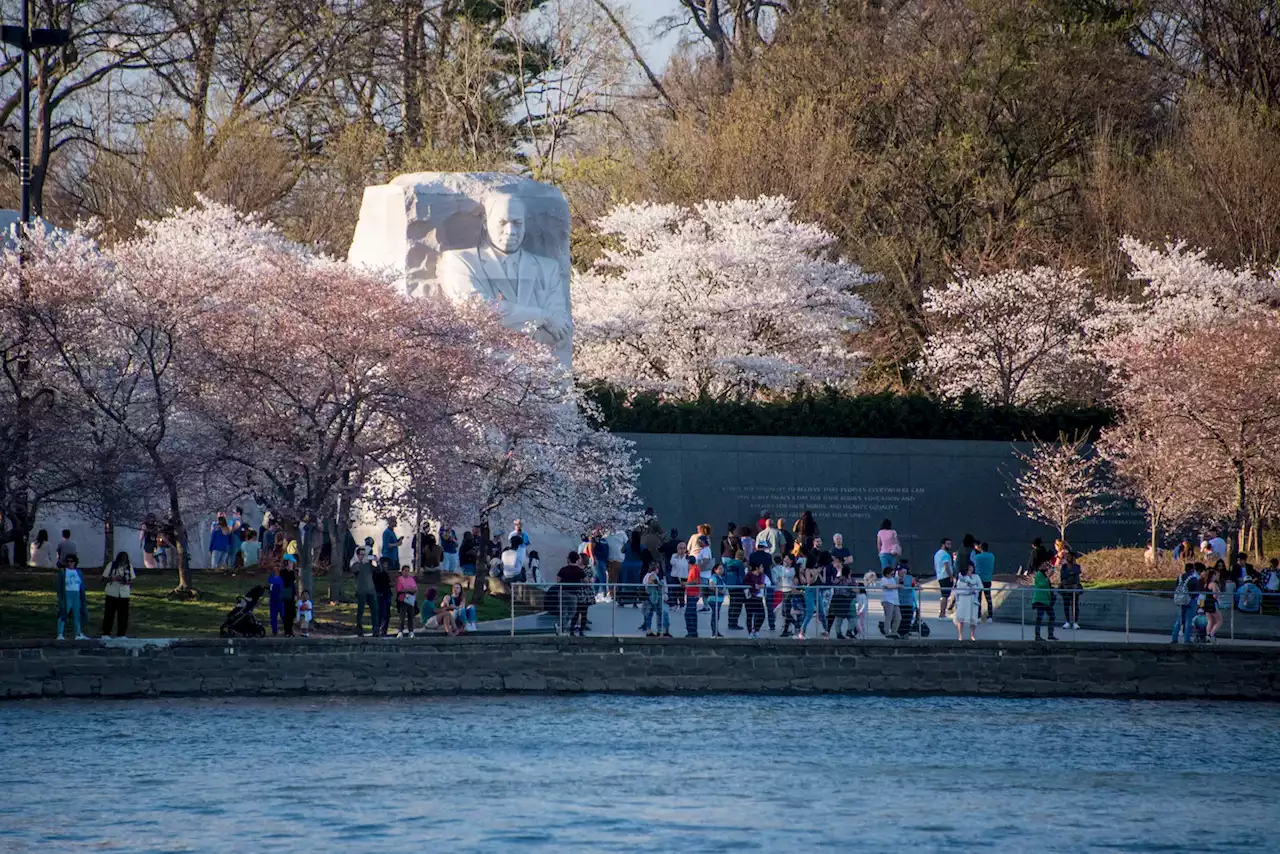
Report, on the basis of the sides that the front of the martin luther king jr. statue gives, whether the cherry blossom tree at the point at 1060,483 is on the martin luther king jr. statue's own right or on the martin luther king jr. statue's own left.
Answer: on the martin luther king jr. statue's own left

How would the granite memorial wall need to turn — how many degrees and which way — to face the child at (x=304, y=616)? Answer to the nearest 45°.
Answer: approximately 45° to its right

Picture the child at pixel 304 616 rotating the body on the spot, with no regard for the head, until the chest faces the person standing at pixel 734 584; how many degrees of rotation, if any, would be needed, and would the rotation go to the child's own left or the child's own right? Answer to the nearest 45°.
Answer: approximately 90° to the child's own left

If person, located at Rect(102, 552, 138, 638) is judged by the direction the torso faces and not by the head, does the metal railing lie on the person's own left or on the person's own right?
on the person's own left
